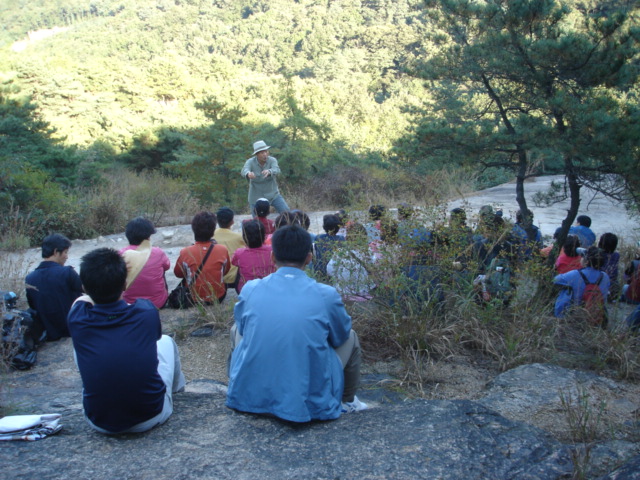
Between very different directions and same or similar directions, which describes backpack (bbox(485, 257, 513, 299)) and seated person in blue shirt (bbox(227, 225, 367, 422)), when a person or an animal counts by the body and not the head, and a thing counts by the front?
very different directions

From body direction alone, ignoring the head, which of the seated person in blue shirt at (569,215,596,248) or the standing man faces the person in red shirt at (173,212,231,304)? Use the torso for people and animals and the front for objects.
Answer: the standing man

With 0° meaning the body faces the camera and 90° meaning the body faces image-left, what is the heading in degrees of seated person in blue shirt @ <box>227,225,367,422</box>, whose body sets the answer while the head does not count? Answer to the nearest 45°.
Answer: approximately 180°

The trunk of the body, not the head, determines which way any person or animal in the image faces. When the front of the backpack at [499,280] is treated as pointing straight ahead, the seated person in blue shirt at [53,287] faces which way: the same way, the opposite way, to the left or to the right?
the opposite way

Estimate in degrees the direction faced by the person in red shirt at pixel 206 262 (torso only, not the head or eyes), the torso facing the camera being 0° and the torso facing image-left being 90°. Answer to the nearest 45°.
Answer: approximately 180°

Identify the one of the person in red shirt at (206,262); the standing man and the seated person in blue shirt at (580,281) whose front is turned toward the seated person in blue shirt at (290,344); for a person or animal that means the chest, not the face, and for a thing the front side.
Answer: the standing man

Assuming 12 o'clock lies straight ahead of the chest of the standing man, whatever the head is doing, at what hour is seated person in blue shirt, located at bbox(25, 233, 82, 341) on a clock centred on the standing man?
The seated person in blue shirt is roughly at 1 o'clock from the standing man.

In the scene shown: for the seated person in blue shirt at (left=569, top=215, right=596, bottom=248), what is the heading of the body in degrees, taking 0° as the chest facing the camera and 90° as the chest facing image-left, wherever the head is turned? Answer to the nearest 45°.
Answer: approximately 135°

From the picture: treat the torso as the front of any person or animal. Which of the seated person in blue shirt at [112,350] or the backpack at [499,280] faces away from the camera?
the seated person in blue shirt

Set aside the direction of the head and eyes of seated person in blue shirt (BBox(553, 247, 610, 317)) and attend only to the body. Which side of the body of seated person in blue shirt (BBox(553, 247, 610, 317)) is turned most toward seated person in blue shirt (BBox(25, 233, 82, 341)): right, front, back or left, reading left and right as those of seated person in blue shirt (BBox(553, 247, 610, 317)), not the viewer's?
left

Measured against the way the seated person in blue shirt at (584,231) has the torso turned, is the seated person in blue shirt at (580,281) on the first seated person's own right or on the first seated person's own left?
on the first seated person's own left

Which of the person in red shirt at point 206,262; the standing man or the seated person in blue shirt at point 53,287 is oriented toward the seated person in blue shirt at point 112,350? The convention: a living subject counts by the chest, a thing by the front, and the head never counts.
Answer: the standing man
